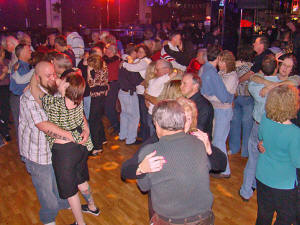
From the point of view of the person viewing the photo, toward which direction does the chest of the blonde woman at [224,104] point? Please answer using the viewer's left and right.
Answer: facing to the left of the viewer

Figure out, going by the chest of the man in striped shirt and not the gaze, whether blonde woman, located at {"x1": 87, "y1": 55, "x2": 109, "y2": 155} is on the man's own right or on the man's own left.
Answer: on the man's own left

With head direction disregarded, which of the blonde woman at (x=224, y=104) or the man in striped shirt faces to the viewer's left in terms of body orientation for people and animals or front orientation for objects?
the blonde woman

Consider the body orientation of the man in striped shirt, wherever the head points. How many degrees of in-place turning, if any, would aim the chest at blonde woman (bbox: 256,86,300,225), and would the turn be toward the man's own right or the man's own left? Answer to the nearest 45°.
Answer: approximately 45° to the man's own right

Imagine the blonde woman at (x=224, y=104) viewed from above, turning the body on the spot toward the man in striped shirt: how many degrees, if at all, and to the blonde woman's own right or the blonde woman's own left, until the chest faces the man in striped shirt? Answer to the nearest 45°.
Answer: approximately 45° to the blonde woman's own left

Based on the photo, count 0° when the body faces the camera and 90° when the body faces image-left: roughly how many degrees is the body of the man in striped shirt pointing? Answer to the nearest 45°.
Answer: approximately 270°

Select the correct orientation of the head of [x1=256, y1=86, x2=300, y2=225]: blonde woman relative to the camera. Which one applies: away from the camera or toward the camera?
away from the camera

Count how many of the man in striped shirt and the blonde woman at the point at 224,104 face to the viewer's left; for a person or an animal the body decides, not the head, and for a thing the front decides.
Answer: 1
